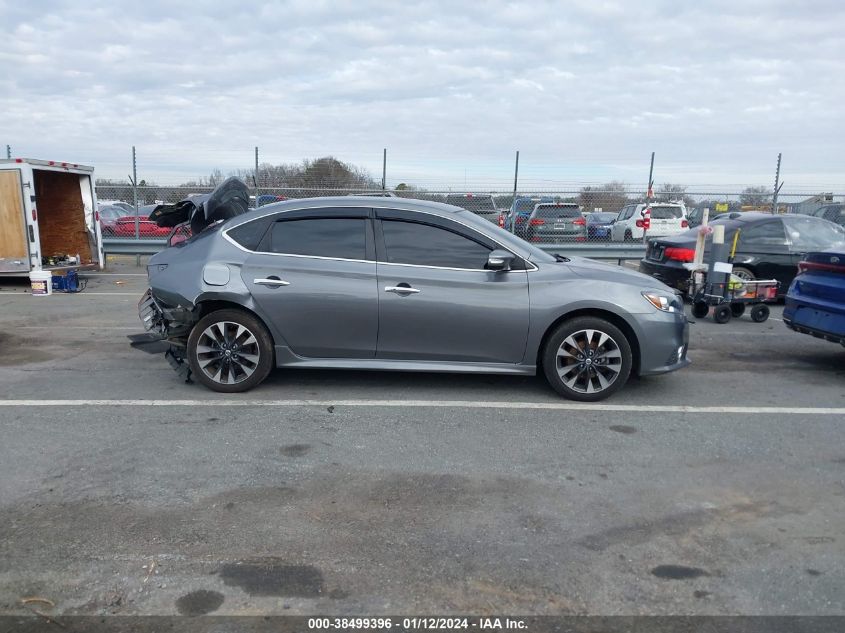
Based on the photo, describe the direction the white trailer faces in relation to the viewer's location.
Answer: facing away from the viewer and to the left of the viewer

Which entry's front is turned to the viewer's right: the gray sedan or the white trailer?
the gray sedan

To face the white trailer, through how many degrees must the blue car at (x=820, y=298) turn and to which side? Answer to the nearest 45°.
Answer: approximately 135° to its left

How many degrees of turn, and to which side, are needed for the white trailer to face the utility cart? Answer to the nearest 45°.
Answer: approximately 180°

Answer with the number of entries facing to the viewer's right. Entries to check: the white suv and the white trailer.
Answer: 0

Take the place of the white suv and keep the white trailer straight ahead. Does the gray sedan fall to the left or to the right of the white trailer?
left

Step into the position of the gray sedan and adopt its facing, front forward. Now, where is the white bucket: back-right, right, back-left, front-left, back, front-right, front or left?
back-left

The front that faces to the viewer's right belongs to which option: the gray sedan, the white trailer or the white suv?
the gray sedan

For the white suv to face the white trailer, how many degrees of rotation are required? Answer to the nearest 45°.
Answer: approximately 90° to its left

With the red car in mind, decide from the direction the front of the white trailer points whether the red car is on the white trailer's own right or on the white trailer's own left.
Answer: on the white trailer's own right

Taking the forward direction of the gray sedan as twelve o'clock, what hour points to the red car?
The red car is roughly at 8 o'clock from the gray sedan.

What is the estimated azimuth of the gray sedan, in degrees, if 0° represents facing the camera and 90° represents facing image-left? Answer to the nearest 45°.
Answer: approximately 270°

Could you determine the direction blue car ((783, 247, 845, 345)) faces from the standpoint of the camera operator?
facing away from the viewer and to the right of the viewer
